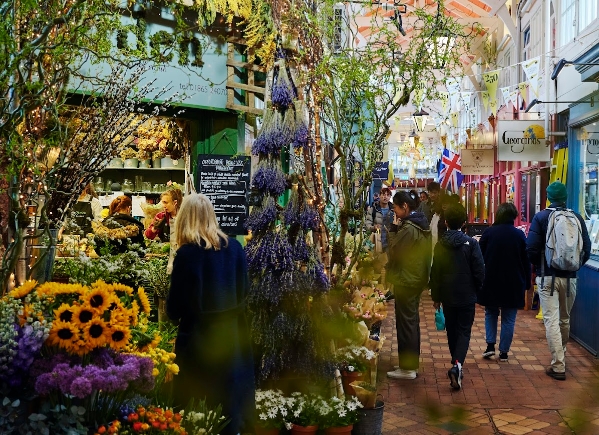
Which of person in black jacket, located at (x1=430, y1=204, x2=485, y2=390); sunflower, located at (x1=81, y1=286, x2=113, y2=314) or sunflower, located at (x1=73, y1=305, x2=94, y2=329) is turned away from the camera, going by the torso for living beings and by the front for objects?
the person in black jacket

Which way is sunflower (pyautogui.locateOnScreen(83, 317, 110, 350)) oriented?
toward the camera

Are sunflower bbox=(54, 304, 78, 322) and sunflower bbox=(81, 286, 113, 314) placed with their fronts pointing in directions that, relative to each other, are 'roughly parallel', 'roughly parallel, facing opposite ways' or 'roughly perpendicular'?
roughly parallel

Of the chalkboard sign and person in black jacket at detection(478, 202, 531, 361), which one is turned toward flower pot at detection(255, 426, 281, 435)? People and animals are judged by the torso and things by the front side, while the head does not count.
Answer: the chalkboard sign

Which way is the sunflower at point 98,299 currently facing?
toward the camera

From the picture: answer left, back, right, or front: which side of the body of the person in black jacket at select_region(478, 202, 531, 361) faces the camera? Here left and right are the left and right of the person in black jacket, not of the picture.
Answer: back

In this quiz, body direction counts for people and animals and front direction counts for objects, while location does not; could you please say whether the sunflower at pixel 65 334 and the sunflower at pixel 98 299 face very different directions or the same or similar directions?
same or similar directions

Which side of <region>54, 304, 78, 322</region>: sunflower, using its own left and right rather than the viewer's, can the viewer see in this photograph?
front

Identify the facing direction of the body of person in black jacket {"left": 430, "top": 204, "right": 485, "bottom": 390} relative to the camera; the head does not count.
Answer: away from the camera

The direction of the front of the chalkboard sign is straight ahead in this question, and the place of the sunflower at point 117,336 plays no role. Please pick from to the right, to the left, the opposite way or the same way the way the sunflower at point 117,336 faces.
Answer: the same way

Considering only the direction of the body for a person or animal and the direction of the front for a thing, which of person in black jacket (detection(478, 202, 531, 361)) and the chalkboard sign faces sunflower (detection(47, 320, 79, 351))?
the chalkboard sign

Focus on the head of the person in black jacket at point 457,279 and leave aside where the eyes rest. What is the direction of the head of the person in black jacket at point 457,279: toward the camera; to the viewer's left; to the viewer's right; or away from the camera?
away from the camera

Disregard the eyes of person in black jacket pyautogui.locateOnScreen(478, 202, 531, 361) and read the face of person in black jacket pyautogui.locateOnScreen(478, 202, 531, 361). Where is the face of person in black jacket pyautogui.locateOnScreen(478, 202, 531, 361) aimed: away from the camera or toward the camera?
away from the camera

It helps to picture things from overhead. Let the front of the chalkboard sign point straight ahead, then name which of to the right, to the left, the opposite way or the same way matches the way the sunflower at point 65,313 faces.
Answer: the same way

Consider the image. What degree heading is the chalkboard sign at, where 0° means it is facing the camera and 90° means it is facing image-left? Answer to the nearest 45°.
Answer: approximately 0°

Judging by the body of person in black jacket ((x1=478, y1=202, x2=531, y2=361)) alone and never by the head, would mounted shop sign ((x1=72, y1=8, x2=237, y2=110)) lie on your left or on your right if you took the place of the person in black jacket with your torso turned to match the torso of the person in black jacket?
on your left
